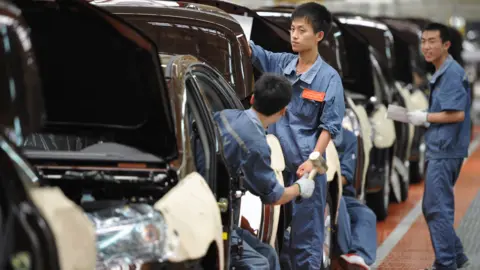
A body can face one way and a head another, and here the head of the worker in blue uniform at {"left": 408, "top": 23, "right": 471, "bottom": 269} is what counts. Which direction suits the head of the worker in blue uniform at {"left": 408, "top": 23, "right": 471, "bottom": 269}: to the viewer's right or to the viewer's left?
to the viewer's left

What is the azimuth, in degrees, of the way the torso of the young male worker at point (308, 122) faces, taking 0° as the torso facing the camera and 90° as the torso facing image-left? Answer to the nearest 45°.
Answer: approximately 45°

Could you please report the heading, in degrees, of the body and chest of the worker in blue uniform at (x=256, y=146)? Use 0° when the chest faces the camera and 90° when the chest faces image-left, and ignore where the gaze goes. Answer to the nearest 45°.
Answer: approximately 225°

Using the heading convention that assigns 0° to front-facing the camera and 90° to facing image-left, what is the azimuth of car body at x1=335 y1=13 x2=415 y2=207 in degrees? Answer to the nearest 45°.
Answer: approximately 45°

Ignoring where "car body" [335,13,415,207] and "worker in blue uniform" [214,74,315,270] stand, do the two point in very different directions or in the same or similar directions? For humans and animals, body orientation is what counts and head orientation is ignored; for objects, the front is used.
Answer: very different directions
